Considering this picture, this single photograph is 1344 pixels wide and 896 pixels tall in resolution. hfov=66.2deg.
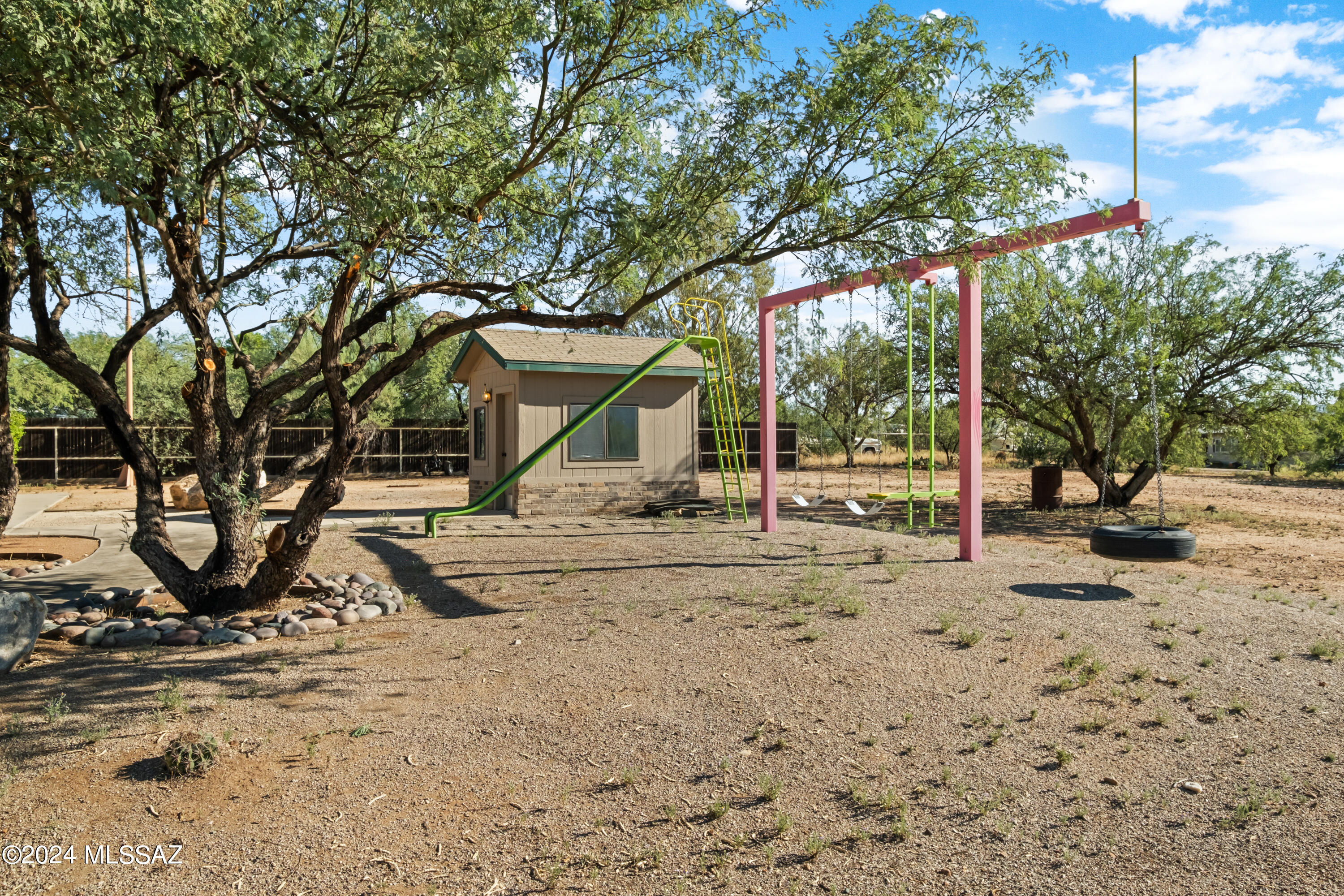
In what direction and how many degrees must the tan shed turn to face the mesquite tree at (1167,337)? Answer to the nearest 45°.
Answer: approximately 135° to its left

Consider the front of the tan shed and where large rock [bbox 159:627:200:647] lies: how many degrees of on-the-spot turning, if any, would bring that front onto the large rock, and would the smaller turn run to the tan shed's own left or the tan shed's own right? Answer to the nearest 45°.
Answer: approximately 45° to the tan shed's own left

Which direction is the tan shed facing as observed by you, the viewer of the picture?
facing the viewer and to the left of the viewer

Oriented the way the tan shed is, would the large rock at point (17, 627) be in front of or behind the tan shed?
in front

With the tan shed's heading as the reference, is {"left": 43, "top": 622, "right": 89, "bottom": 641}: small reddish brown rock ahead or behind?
ahead

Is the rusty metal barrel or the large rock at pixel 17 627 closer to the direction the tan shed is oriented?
the large rock
